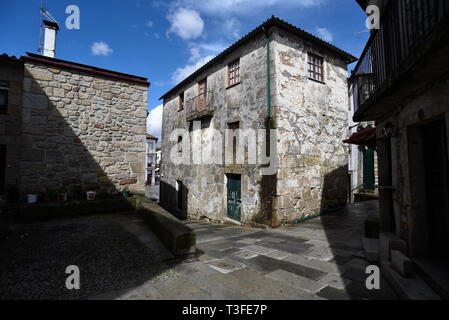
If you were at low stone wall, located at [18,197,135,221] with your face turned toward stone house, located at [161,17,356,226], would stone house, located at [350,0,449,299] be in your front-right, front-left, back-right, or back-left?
front-right

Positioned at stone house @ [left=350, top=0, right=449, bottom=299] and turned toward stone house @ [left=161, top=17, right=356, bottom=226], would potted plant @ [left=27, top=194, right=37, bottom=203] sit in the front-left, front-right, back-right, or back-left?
front-left

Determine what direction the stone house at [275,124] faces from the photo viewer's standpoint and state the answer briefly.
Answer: facing the viewer and to the left of the viewer

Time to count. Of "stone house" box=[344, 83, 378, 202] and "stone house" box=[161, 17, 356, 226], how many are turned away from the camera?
0

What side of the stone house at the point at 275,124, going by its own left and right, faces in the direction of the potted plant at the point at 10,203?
front

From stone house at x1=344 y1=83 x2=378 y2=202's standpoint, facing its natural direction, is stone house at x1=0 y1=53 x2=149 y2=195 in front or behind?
in front

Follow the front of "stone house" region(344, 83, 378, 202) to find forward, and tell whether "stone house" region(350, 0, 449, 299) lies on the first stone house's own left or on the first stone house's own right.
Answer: on the first stone house's own left

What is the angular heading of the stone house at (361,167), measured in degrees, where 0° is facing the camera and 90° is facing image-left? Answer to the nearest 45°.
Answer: approximately 45°

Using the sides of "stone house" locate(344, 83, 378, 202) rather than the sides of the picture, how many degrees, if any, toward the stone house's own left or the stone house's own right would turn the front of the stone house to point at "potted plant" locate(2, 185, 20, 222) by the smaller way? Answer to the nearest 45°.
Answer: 0° — it already faces it

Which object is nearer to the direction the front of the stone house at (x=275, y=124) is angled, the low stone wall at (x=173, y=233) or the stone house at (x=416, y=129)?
the low stone wall

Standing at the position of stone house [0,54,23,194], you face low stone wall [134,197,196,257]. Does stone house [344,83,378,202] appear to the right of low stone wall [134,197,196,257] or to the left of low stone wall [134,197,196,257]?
left

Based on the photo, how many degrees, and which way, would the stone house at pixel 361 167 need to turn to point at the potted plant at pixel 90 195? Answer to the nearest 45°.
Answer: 0° — it already faces it

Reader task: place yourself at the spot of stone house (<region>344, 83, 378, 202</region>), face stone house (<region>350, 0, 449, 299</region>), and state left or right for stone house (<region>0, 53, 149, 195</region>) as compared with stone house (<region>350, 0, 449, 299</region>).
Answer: right

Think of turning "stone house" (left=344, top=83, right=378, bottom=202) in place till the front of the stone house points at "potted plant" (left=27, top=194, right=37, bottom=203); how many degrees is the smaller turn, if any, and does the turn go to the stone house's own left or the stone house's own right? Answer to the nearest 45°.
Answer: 0° — it already faces it

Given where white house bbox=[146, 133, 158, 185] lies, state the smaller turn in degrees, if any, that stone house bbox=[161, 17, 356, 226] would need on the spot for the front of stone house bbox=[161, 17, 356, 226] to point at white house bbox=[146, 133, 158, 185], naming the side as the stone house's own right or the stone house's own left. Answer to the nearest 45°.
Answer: approximately 90° to the stone house's own right

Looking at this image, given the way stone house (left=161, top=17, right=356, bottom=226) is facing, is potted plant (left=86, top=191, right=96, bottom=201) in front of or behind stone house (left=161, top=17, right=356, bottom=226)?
in front

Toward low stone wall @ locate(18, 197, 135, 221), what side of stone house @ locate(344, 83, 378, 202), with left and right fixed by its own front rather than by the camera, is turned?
front

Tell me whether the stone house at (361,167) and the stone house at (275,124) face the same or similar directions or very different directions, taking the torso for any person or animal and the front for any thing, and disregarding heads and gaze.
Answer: same or similar directions

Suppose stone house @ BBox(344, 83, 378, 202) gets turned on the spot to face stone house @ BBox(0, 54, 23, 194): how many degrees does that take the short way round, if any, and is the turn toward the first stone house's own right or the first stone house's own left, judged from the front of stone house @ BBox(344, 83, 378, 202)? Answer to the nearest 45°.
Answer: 0° — it already faces it

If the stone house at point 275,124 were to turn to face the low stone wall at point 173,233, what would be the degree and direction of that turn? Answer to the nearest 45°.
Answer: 0° — it already faces it
